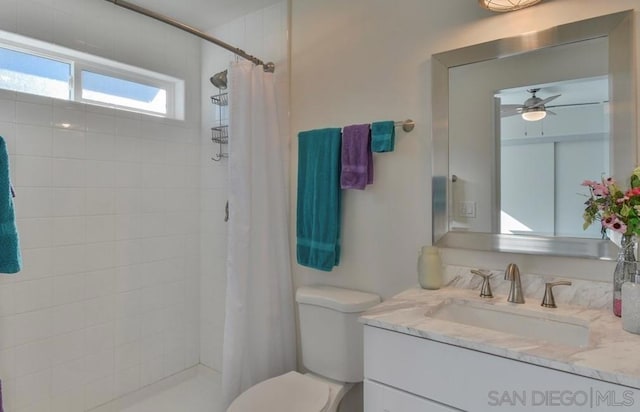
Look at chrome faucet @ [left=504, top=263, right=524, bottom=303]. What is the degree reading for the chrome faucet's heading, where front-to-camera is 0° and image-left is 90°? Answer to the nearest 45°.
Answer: approximately 45°

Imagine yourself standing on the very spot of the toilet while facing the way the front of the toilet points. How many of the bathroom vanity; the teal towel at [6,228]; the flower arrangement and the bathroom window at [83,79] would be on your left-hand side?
2

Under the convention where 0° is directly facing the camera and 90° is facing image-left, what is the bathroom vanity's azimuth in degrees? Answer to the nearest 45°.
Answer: approximately 45°

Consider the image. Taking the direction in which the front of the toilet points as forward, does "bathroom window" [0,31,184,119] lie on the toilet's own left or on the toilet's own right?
on the toilet's own right

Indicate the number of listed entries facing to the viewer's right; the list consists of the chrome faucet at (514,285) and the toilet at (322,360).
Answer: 0
